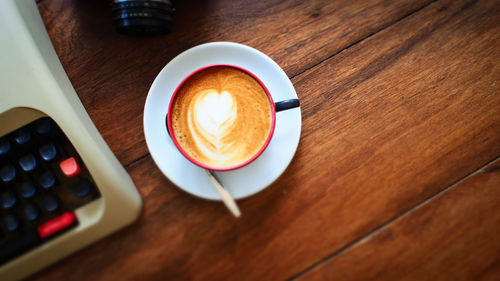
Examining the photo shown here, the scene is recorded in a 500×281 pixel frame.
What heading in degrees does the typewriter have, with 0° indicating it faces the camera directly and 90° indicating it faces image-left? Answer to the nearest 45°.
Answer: approximately 315°
